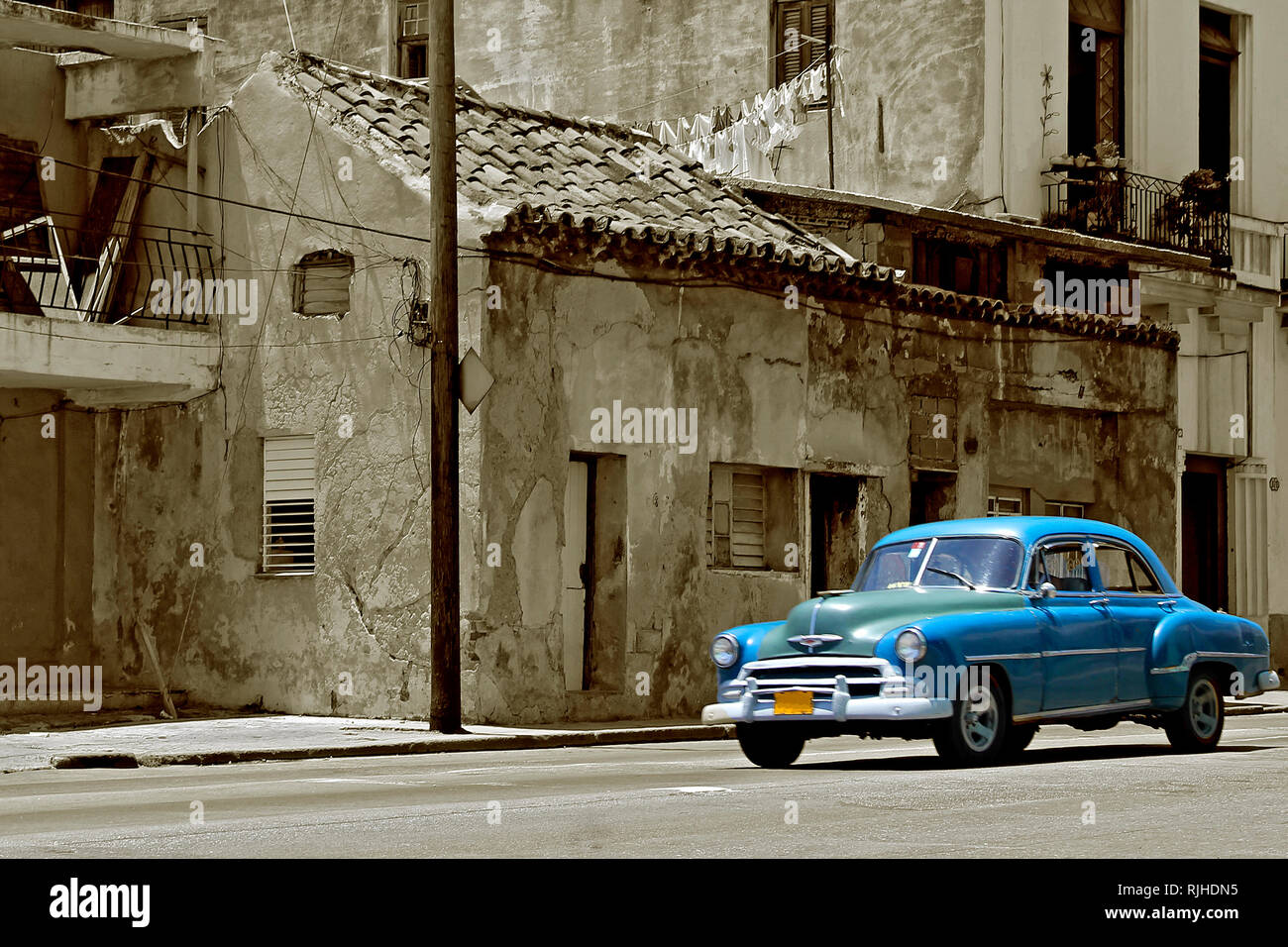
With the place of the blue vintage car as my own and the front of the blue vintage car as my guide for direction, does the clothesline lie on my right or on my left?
on my right

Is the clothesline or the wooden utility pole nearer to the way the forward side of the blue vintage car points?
the wooden utility pole

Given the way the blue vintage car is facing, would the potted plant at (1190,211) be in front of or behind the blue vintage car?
behind

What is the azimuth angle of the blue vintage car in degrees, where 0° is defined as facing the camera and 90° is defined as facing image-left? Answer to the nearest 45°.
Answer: approximately 45°

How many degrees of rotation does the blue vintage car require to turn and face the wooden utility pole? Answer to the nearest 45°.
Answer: approximately 90° to its right

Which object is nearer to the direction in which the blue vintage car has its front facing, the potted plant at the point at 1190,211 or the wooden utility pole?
the wooden utility pole
